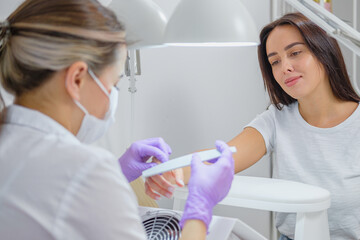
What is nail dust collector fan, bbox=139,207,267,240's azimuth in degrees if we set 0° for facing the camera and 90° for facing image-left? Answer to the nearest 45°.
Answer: approximately 0°

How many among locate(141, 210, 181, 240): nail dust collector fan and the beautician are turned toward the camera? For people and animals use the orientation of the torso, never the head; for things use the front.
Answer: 1

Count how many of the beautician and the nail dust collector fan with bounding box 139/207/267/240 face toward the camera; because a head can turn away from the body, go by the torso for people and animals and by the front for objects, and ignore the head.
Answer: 1

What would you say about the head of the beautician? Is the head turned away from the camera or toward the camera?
away from the camera

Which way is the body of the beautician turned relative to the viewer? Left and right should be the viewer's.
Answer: facing away from the viewer and to the right of the viewer
